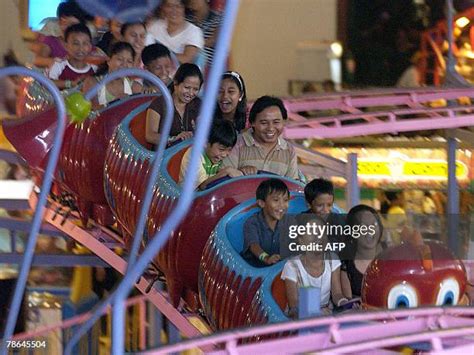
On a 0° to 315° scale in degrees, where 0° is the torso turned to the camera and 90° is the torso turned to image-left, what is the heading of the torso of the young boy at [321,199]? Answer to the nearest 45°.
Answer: approximately 315°

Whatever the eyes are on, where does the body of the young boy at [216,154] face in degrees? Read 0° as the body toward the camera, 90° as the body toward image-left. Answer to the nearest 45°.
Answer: approximately 315°

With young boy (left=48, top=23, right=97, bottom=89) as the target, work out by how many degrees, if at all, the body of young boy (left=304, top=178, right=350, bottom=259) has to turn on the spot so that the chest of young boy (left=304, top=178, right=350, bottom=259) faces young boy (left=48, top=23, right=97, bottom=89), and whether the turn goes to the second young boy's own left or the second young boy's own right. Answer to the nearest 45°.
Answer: approximately 180°

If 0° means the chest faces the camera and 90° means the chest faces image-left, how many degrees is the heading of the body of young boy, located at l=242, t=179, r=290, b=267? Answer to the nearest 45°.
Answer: approximately 315°

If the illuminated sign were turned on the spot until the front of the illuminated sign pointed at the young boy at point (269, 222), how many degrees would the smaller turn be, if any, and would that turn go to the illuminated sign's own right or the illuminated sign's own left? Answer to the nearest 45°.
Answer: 0° — it already faces them

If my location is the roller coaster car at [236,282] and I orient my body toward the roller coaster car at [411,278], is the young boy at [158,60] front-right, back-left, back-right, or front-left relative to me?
back-left

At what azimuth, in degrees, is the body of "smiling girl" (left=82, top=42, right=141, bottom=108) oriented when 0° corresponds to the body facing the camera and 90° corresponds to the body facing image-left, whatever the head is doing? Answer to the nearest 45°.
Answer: approximately 315°
